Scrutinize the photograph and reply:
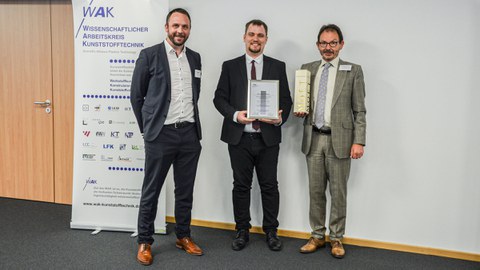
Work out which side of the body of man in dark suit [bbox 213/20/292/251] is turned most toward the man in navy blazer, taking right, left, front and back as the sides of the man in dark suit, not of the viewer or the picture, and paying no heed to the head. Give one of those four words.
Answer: right

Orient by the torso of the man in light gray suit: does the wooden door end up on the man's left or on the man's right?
on the man's right

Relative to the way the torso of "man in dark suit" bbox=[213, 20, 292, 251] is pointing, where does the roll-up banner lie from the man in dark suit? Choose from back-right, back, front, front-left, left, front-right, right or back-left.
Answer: right

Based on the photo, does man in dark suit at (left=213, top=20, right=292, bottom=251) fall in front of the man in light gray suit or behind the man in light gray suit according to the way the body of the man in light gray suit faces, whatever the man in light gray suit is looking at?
in front

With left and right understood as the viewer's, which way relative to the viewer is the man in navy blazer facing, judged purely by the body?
facing the viewer and to the right of the viewer

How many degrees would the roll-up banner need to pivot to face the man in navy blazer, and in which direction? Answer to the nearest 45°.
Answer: approximately 45° to its left

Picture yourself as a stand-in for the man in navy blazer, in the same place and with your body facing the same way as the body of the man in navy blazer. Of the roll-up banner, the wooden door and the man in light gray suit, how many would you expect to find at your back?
2

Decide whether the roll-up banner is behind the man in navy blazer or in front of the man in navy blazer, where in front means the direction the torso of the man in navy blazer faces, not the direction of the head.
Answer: behind

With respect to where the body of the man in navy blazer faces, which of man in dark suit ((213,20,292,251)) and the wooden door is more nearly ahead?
the man in dark suit

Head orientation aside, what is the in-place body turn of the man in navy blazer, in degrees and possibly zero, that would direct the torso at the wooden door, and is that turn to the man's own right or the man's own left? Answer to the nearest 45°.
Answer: approximately 180°
